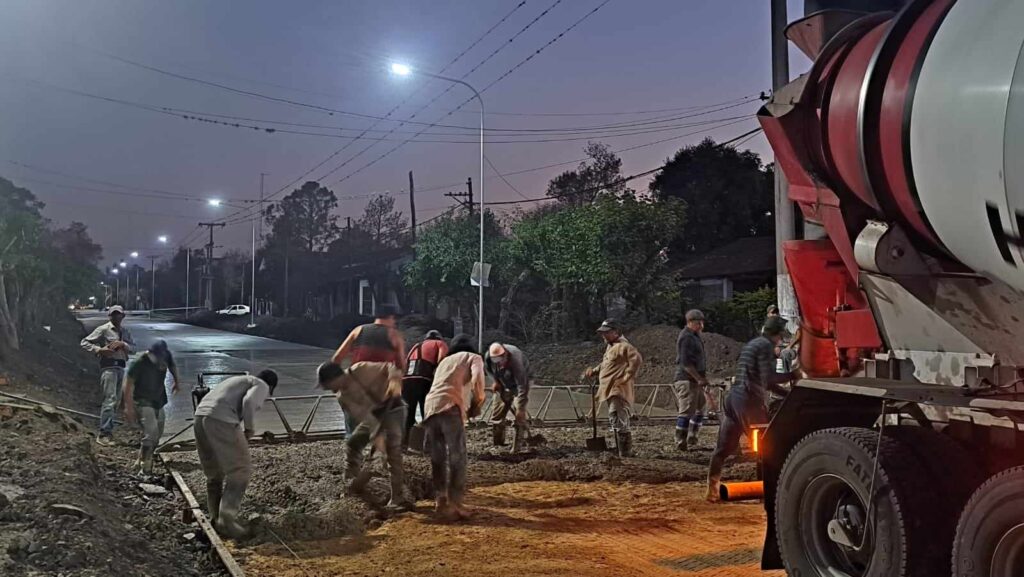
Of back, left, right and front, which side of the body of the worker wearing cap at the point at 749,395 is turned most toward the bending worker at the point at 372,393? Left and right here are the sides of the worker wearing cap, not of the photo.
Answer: back

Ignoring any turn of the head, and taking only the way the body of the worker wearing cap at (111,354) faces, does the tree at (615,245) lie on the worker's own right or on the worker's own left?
on the worker's own left

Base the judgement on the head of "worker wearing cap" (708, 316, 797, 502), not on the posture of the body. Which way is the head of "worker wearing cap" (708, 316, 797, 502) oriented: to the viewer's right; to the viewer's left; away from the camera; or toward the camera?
to the viewer's right

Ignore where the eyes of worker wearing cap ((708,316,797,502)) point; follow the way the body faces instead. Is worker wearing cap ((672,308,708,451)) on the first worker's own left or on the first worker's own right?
on the first worker's own left

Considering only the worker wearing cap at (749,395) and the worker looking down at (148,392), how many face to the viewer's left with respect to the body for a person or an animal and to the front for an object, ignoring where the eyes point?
0

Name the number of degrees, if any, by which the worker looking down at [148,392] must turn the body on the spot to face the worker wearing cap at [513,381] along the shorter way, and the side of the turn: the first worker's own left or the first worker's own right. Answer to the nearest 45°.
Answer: approximately 45° to the first worker's own left

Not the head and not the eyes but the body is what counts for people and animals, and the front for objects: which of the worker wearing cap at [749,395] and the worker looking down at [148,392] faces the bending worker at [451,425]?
the worker looking down at [148,392]

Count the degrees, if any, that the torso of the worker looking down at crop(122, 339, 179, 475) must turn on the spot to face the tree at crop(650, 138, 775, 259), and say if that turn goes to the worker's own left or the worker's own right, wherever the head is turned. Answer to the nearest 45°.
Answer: approximately 90° to the worker's own left

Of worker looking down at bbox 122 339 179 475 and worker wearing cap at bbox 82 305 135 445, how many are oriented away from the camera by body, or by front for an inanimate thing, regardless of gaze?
0
